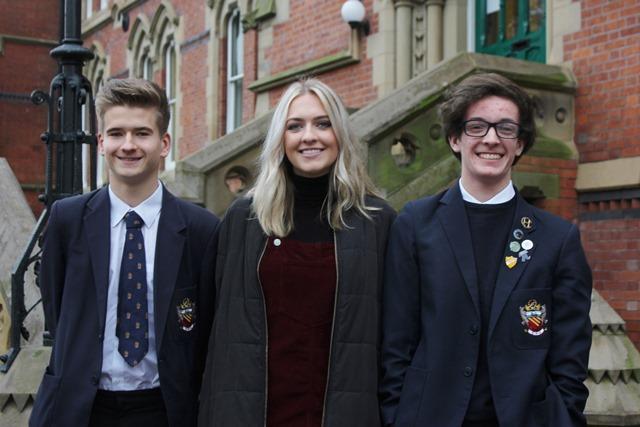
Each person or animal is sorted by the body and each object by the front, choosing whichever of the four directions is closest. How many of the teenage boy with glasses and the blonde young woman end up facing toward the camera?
2

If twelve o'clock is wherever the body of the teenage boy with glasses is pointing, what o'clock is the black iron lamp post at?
The black iron lamp post is roughly at 4 o'clock from the teenage boy with glasses.

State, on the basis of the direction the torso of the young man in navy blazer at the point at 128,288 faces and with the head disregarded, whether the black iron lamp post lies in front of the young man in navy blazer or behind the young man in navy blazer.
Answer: behind

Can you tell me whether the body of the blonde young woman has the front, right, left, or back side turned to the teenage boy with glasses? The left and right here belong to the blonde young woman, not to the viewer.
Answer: left

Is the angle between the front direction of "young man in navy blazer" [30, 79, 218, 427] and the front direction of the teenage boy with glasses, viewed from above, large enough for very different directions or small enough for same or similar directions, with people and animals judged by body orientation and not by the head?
same or similar directions

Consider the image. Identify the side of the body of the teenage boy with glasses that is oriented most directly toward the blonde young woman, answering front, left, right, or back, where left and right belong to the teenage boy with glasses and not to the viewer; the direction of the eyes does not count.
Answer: right

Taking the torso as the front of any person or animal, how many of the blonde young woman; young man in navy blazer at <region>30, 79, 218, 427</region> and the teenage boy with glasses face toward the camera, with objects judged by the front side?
3

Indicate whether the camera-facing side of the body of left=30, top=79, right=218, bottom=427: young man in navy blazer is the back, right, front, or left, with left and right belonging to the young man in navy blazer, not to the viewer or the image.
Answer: front

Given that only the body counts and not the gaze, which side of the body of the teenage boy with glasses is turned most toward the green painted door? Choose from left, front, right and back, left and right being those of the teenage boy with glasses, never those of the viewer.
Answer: back

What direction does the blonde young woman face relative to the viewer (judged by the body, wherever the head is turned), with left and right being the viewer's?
facing the viewer

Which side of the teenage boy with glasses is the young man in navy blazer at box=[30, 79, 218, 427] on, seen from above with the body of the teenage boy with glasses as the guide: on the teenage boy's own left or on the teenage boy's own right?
on the teenage boy's own right

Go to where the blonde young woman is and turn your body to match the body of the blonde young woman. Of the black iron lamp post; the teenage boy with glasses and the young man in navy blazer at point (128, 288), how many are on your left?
1

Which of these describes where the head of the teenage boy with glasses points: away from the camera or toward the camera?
toward the camera

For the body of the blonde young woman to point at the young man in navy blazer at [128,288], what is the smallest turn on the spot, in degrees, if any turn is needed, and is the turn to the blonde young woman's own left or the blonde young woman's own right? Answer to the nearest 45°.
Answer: approximately 90° to the blonde young woman's own right

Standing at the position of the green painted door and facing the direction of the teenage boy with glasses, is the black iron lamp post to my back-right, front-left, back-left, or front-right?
front-right
